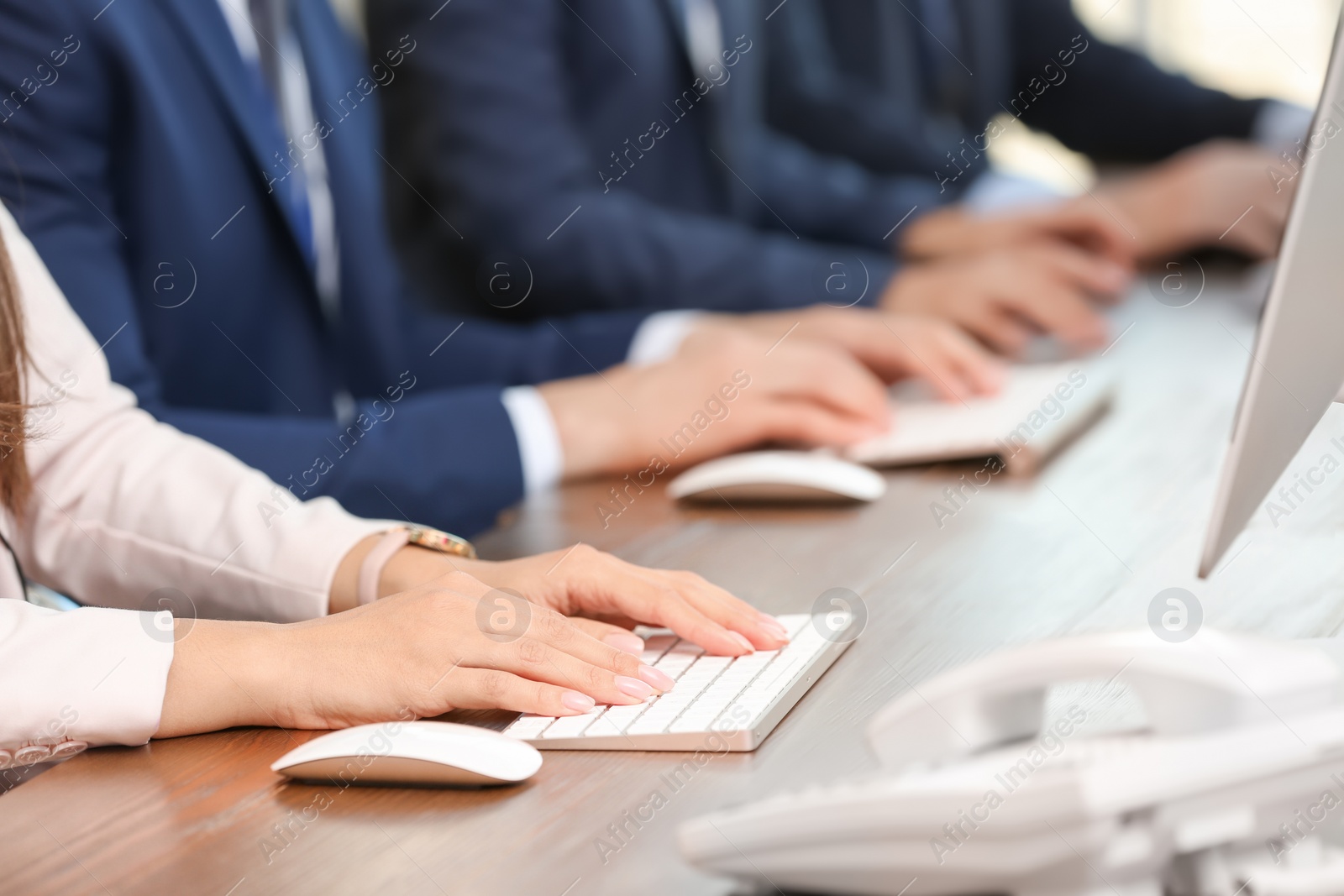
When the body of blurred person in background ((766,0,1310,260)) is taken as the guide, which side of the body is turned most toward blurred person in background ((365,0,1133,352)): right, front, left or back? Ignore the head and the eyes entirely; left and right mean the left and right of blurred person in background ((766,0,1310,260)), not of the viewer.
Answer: right

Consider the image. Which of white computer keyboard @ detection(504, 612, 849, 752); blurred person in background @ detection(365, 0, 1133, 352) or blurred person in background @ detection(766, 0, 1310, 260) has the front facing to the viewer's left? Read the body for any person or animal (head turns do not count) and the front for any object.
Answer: the white computer keyboard

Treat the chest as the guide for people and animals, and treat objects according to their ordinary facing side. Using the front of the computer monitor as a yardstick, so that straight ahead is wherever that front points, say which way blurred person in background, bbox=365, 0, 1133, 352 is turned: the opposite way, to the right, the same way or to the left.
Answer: the opposite way

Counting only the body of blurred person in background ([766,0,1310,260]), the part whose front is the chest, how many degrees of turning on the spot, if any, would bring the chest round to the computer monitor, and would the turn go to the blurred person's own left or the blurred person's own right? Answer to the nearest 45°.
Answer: approximately 45° to the blurred person's own right

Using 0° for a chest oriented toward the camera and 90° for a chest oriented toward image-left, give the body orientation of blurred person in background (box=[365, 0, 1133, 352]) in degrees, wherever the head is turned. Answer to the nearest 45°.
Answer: approximately 315°

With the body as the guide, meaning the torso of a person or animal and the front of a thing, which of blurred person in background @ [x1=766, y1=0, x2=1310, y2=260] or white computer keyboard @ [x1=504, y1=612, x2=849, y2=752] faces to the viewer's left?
the white computer keyboard

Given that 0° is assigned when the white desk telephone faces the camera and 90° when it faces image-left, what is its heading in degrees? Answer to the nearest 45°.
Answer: approximately 90°

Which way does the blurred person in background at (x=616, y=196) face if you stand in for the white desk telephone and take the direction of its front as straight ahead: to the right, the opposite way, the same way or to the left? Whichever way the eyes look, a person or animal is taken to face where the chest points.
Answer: the opposite way

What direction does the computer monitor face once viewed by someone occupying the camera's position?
facing away from the viewer and to the left of the viewer

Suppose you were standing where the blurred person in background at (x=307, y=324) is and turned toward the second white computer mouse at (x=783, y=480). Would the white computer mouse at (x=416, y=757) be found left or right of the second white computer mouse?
right

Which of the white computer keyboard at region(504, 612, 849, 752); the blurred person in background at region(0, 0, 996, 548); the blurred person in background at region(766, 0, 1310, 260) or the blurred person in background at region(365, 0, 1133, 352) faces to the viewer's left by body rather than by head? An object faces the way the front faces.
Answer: the white computer keyboard

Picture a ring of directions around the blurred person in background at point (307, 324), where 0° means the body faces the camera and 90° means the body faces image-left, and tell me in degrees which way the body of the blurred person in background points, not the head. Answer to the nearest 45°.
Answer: approximately 315°

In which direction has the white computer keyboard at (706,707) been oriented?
to the viewer's left
